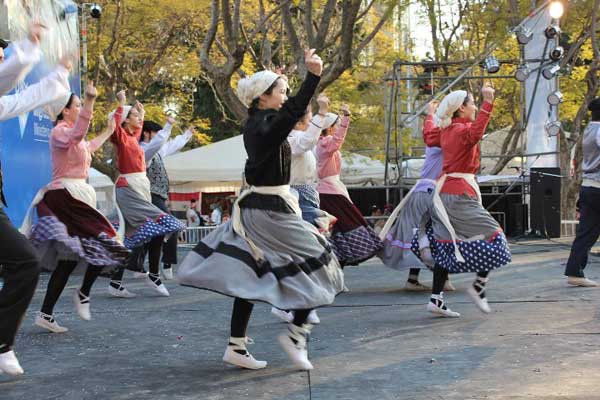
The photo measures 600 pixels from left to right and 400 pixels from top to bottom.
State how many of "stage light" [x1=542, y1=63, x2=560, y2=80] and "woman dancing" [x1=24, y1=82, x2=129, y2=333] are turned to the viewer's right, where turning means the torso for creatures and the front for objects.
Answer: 1

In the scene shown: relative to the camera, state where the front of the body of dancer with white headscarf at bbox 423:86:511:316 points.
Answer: to the viewer's right

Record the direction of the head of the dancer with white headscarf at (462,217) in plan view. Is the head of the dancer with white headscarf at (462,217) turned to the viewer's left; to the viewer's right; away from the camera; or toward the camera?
to the viewer's right

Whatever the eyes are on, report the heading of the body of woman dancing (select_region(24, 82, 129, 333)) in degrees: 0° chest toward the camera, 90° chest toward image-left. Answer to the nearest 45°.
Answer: approximately 270°

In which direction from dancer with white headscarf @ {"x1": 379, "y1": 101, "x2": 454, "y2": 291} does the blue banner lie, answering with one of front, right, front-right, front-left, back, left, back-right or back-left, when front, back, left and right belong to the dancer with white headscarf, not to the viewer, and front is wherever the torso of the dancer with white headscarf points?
back
